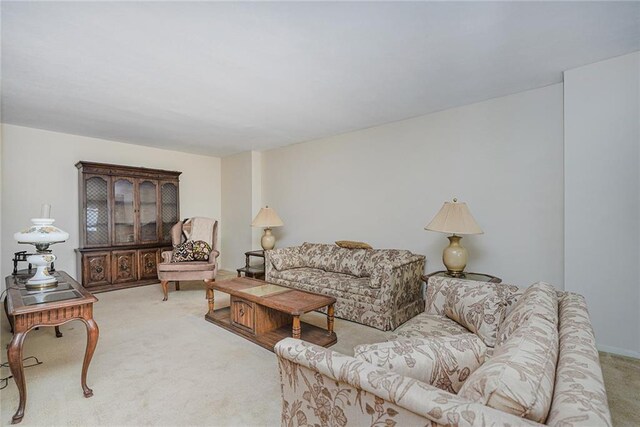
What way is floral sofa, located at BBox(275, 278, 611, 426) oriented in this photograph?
to the viewer's left

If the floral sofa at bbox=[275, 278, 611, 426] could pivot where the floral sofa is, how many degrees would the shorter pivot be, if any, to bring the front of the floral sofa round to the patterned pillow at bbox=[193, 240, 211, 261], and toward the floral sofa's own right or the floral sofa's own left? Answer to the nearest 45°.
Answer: approximately 45° to the floral sofa's own right

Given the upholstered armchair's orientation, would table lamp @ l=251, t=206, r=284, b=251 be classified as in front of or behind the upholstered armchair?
behind

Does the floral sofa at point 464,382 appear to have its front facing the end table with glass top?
yes

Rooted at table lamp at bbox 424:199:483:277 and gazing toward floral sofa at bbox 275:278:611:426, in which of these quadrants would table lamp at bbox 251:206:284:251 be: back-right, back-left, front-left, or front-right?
back-right

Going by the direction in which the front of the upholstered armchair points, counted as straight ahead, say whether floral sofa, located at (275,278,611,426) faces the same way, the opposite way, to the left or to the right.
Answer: to the right

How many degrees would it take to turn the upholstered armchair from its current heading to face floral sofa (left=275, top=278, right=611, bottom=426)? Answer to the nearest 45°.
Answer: approximately 45° to its left

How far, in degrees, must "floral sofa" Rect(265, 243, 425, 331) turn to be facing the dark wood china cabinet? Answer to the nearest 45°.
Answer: approximately 45° to its right

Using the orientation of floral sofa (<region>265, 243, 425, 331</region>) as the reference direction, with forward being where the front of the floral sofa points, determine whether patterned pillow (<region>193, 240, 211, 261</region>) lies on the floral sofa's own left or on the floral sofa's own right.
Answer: on the floral sofa's own right

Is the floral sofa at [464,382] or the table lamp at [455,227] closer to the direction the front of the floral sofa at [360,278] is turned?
the floral sofa
